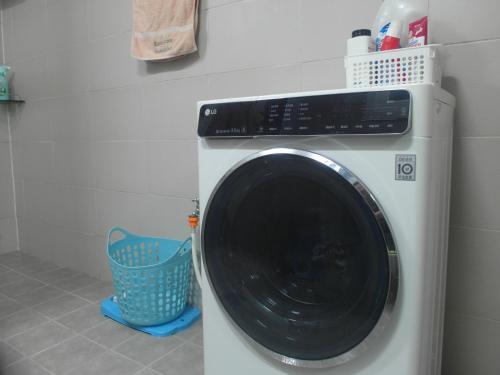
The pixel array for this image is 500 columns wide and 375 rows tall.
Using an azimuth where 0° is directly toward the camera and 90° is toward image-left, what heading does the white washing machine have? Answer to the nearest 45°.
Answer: approximately 45°

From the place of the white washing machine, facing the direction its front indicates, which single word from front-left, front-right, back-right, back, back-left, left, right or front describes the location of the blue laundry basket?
right

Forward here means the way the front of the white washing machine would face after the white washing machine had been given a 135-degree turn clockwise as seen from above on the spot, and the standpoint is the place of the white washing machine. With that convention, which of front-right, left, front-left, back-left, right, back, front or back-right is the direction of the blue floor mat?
front-left

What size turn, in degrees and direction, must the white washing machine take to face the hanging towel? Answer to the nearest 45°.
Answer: approximately 90° to its right
